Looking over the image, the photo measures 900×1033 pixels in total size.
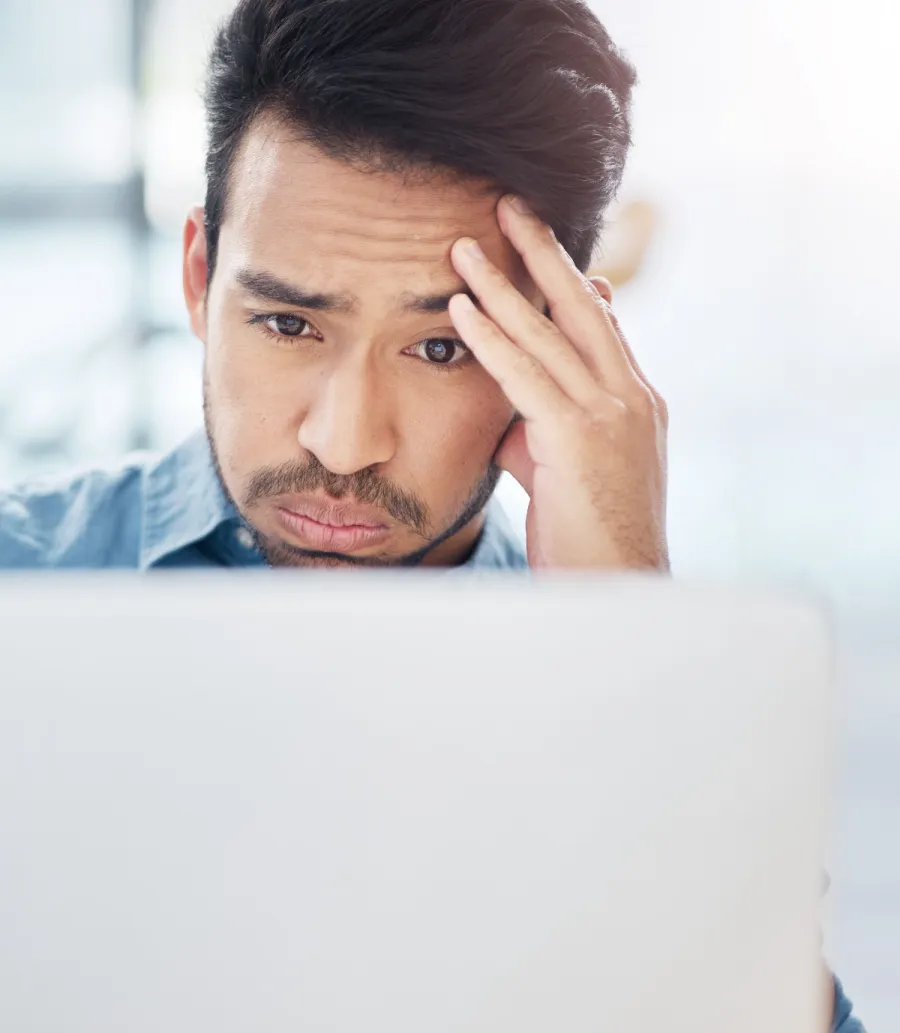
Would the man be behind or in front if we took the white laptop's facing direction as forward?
in front

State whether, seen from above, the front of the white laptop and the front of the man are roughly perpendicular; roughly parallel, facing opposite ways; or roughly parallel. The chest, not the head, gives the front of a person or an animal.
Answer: roughly parallel, facing opposite ways

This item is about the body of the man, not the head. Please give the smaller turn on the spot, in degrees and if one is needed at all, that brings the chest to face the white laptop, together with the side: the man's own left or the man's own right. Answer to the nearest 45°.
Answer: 0° — they already face it

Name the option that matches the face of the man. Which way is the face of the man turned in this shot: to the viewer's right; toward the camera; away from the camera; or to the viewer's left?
toward the camera

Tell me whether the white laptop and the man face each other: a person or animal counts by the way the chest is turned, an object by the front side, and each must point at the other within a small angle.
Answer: yes

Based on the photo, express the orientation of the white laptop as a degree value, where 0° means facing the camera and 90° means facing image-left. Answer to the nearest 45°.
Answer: approximately 180°

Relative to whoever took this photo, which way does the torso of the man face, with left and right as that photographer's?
facing the viewer

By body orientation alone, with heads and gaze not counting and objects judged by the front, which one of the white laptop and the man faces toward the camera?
the man

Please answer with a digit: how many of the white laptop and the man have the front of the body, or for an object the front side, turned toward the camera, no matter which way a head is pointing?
1
